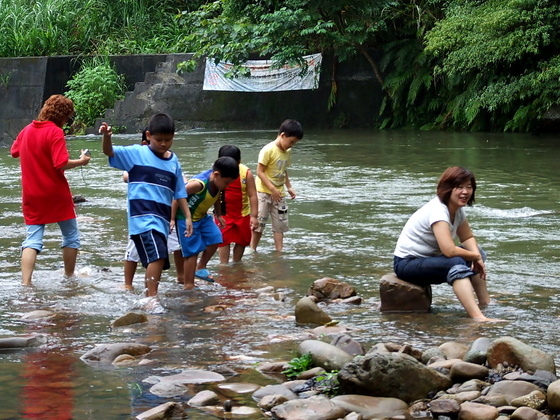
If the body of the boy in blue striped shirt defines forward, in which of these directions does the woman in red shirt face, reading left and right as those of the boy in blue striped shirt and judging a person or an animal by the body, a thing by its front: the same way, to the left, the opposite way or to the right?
to the left

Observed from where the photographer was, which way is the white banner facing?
facing the viewer

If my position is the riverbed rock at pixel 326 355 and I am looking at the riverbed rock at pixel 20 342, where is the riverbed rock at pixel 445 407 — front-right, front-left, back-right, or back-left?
back-left

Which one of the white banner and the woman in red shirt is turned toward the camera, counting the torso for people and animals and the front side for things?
the white banner

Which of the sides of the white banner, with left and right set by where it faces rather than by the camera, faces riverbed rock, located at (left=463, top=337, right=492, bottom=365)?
front

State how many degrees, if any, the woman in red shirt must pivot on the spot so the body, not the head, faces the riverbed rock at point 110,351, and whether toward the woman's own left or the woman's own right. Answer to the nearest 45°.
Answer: approximately 135° to the woman's own right

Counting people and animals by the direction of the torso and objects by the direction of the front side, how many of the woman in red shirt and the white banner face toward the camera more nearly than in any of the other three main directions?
1

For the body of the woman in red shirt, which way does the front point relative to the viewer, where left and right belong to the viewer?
facing away from the viewer and to the right of the viewer

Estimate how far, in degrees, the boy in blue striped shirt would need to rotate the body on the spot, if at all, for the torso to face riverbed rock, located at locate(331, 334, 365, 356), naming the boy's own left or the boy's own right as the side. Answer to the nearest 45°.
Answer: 0° — they already face it

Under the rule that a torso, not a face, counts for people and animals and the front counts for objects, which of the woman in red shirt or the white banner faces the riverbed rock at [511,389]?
the white banner

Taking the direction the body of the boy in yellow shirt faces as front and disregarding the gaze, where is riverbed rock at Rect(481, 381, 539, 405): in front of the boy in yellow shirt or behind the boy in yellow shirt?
in front

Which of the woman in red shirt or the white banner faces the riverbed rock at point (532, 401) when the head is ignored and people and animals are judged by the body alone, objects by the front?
the white banner

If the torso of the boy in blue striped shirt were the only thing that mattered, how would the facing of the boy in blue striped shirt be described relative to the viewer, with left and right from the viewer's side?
facing the viewer and to the right of the viewer

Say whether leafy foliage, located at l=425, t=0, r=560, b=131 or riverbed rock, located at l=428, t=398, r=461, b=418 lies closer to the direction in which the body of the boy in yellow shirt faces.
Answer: the riverbed rock

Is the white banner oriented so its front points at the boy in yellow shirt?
yes

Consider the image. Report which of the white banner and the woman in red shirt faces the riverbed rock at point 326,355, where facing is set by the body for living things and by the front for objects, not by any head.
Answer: the white banner

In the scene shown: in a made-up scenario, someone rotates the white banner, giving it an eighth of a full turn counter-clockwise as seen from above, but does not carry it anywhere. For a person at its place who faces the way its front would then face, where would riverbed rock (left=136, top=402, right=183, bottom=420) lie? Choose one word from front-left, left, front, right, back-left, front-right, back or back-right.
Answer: front-right

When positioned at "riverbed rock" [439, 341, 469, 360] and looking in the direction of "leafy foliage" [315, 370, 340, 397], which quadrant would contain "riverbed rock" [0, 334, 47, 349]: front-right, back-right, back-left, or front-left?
front-right
